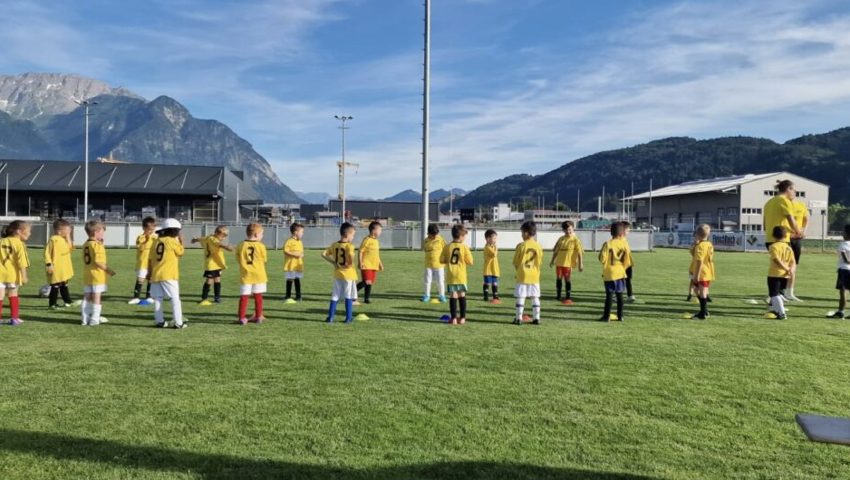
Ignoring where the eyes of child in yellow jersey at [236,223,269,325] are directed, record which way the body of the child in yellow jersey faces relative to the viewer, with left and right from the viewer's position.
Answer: facing away from the viewer

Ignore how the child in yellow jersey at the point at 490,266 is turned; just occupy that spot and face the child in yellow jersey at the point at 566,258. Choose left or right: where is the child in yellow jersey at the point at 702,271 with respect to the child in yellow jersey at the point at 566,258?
right

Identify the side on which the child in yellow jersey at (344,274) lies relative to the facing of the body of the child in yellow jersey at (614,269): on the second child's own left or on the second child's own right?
on the second child's own left

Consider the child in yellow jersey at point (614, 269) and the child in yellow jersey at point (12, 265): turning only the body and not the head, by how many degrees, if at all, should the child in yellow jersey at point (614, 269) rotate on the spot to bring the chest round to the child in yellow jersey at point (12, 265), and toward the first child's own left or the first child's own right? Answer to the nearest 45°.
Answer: approximately 90° to the first child's own left

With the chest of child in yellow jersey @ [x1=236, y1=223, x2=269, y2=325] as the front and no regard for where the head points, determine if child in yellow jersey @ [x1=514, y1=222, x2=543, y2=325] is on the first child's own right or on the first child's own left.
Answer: on the first child's own right

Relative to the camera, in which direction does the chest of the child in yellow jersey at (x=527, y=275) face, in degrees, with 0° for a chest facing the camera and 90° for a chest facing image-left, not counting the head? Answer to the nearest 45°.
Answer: approximately 180°

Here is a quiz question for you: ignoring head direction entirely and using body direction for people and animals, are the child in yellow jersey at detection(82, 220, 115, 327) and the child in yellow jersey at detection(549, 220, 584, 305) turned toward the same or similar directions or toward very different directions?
very different directions

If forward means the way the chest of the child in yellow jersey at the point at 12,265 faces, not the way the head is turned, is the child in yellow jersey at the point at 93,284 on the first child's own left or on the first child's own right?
on the first child's own right

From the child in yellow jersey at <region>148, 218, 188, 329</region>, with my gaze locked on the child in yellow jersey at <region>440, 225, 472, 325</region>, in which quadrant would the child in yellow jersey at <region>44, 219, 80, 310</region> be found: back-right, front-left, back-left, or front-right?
back-left

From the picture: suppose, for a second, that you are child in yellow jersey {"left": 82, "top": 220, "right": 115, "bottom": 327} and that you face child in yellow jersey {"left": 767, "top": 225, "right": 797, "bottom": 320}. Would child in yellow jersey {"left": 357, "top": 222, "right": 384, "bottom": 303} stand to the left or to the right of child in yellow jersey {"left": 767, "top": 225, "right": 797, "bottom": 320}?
left

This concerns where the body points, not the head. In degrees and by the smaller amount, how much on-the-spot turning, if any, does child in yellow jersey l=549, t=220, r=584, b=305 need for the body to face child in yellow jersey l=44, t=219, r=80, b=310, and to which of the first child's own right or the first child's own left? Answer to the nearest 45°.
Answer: approximately 45° to the first child's own right
